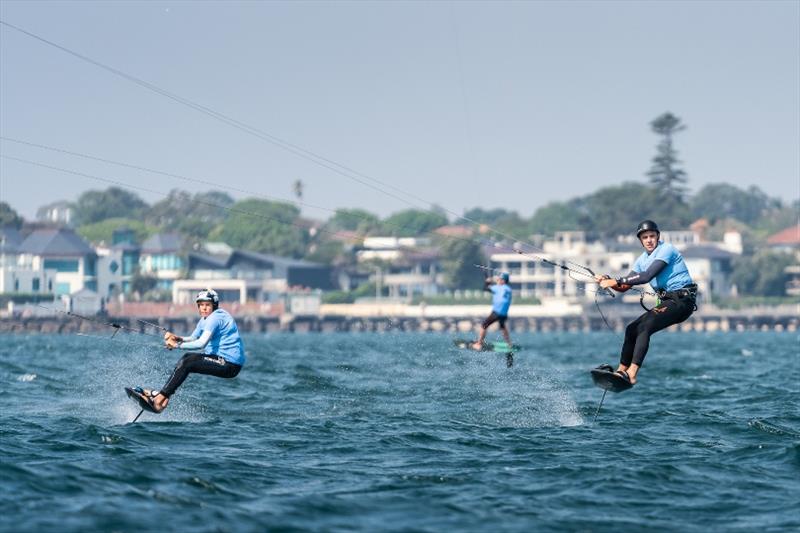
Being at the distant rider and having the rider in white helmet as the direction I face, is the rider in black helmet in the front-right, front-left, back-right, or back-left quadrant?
front-left

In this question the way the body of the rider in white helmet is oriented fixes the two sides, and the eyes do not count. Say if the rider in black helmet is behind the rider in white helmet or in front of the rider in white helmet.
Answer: behind

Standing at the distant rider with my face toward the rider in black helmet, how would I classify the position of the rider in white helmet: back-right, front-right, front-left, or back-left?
front-right
